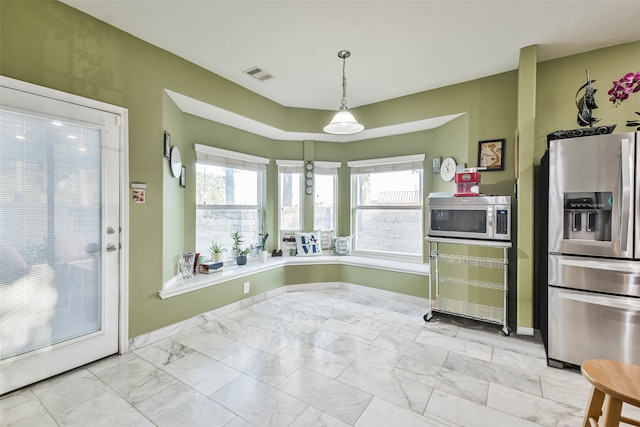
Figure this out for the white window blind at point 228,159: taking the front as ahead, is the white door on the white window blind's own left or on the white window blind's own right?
on the white window blind's own right

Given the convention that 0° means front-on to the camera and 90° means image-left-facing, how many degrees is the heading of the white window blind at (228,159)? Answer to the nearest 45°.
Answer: approximately 315°

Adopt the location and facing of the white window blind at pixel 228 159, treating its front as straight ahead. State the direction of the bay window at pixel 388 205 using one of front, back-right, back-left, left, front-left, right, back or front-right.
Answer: front-left

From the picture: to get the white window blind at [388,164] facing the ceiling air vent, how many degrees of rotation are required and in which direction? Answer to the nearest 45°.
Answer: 0° — it already faces it

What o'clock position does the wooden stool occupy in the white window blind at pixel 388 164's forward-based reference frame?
The wooden stool is roughly at 10 o'clock from the white window blind.

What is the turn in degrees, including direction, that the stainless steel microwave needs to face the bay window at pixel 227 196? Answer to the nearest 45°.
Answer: approximately 90° to its right

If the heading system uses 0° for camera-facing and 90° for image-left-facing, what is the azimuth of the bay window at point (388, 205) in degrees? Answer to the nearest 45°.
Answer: approximately 45°

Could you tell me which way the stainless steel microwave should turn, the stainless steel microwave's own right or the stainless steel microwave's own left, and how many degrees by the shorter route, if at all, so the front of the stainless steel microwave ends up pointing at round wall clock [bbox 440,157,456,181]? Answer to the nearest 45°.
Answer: approximately 180°

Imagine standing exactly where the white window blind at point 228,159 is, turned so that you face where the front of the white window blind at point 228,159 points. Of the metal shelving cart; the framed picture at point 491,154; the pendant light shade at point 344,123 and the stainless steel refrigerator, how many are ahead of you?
4

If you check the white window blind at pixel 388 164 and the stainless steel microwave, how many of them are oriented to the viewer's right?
0

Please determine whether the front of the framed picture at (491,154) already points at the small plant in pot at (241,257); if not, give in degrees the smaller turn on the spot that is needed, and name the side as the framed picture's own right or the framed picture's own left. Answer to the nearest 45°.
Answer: approximately 45° to the framed picture's own right

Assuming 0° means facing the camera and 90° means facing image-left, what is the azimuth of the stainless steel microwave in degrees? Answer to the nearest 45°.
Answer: approximately 0°

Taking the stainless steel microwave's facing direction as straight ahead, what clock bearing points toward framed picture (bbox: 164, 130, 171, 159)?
The framed picture is roughly at 2 o'clock from the stainless steel microwave.
